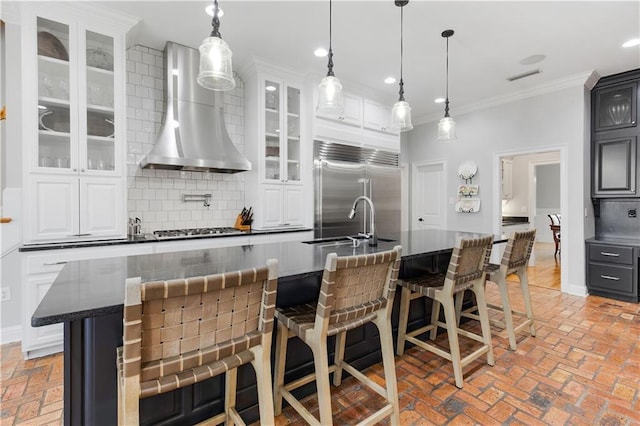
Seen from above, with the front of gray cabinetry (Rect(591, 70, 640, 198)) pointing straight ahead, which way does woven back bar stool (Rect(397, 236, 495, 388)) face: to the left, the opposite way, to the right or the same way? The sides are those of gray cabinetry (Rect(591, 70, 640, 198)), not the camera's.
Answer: to the right

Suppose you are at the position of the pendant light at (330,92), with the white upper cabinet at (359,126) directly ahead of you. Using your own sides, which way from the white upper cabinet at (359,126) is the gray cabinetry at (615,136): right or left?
right

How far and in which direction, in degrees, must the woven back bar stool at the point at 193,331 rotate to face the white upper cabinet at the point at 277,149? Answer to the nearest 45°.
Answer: approximately 45° to its right

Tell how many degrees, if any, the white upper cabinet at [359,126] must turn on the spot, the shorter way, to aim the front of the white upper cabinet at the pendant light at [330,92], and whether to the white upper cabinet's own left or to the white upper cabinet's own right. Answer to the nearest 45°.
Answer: approximately 45° to the white upper cabinet's own right

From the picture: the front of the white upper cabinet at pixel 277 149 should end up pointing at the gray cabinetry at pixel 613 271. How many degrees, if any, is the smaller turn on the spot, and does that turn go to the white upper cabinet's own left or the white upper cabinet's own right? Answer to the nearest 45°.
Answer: approximately 45° to the white upper cabinet's own left

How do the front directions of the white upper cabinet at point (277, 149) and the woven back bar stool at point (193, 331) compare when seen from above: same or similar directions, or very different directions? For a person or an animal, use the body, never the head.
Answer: very different directions

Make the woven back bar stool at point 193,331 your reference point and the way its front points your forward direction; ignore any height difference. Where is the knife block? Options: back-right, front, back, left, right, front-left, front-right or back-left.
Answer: front-right

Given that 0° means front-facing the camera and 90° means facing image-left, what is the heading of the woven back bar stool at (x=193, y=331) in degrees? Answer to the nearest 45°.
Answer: approximately 135°

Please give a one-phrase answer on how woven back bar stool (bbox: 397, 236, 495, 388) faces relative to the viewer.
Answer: facing away from the viewer and to the left of the viewer

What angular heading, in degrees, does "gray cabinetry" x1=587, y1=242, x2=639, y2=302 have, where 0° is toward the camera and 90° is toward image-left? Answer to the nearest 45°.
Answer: approximately 45°
